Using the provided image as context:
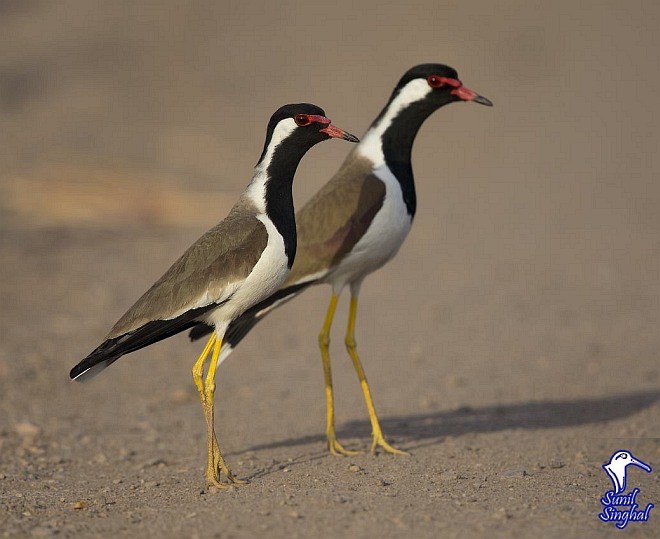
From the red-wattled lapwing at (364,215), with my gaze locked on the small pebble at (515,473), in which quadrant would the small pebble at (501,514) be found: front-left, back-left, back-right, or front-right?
front-right

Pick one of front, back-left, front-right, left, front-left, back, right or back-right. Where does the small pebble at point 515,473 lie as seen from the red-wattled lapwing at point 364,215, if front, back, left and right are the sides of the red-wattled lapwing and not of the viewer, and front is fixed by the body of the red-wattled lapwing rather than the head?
front-right

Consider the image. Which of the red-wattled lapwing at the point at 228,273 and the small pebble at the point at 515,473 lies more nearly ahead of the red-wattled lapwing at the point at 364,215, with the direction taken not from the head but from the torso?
the small pebble

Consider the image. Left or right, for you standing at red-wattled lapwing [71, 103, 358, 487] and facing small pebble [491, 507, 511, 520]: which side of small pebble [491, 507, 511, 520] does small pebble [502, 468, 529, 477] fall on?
left

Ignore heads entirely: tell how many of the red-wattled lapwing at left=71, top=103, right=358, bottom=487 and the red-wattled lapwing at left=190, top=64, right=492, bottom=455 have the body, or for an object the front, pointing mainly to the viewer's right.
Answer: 2

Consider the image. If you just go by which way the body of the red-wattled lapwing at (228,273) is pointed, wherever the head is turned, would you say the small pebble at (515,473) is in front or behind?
in front

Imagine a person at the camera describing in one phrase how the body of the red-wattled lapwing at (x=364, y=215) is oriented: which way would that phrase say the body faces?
to the viewer's right

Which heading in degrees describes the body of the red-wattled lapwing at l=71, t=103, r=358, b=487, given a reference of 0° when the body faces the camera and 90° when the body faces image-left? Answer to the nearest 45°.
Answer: approximately 270°

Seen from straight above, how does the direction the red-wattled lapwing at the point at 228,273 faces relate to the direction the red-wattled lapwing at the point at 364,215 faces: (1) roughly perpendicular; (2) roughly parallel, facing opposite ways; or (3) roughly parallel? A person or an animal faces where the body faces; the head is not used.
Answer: roughly parallel
